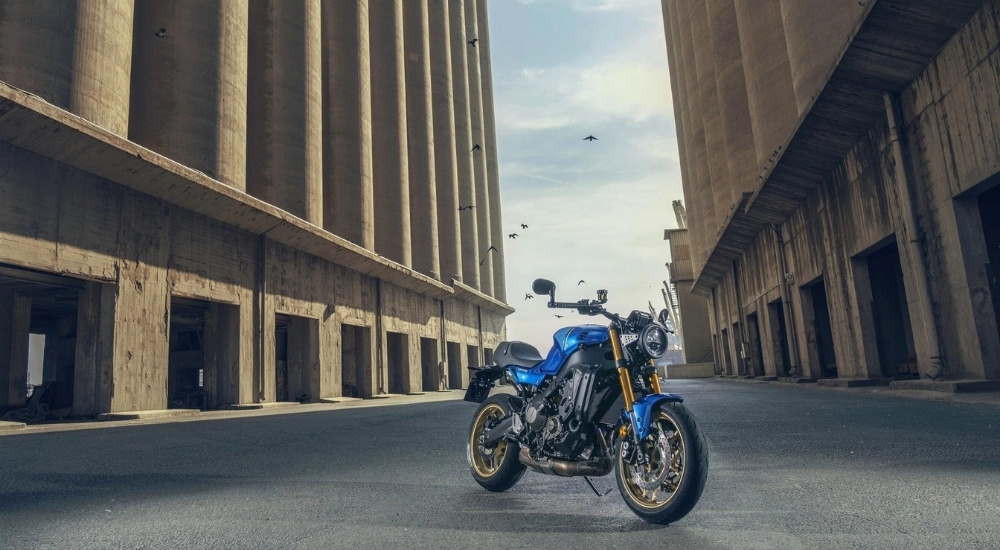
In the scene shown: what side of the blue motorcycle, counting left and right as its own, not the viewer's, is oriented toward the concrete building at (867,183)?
left

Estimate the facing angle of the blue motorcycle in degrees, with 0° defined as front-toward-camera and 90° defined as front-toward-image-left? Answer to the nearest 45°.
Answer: approximately 315°

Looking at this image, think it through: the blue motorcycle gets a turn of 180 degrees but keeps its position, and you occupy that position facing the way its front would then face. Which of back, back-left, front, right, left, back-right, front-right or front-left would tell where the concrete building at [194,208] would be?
front
